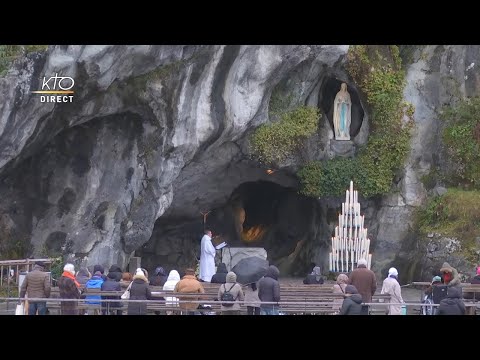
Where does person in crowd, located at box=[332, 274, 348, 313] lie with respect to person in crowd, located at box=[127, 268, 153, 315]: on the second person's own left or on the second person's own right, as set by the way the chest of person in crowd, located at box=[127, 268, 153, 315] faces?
on the second person's own right

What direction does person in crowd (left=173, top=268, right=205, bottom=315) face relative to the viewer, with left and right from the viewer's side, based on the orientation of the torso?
facing away from the viewer

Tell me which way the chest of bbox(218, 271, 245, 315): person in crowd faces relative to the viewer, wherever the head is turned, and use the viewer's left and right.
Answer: facing away from the viewer

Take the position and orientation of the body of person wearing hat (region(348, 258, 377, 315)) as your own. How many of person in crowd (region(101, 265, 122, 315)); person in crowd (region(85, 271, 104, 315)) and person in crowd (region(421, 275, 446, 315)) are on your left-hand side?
2

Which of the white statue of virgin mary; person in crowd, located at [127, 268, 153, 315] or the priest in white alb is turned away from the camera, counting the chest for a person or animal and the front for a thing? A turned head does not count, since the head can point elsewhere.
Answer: the person in crowd

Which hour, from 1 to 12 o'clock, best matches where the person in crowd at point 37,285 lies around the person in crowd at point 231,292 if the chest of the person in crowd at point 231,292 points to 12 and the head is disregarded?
the person in crowd at point 37,285 is roughly at 9 o'clock from the person in crowd at point 231,292.

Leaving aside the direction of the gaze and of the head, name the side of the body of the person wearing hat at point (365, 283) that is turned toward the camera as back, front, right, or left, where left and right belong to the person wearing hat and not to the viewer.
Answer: back

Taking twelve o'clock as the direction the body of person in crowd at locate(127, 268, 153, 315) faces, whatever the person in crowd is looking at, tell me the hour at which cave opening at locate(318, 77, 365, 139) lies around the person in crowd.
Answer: The cave opening is roughly at 1 o'clock from the person in crowd.

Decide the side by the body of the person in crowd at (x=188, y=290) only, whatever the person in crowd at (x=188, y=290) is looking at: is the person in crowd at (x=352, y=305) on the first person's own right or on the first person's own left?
on the first person's own right

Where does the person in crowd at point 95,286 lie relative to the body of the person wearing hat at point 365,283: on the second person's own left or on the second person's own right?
on the second person's own left

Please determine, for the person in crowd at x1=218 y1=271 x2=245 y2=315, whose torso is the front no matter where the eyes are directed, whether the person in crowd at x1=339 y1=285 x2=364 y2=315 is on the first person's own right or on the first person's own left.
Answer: on the first person's own right

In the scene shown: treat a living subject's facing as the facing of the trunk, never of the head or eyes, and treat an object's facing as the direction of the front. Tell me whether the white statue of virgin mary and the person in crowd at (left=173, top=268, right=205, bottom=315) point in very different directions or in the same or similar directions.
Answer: very different directions
